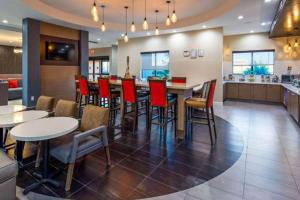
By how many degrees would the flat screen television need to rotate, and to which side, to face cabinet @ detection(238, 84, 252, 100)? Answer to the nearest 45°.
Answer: approximately 45° to its left

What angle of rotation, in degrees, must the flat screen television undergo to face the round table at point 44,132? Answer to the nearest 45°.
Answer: approximately 45° to its right

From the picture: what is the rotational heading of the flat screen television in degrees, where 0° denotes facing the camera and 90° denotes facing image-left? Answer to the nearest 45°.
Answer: approximately 315°

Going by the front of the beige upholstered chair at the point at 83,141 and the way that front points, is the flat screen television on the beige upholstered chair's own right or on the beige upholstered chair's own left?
on the beige upholstered chair's own right

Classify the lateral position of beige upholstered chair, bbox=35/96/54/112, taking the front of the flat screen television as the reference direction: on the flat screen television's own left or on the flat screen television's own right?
on the flat screen television's own right

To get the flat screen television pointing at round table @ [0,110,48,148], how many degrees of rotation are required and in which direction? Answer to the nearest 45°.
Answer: approximately 45° to its right

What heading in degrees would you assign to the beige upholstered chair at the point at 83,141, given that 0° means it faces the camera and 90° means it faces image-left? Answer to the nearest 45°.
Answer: approximately 45°

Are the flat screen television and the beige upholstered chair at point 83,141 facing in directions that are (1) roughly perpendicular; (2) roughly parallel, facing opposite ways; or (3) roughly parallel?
roughly perpendicular
